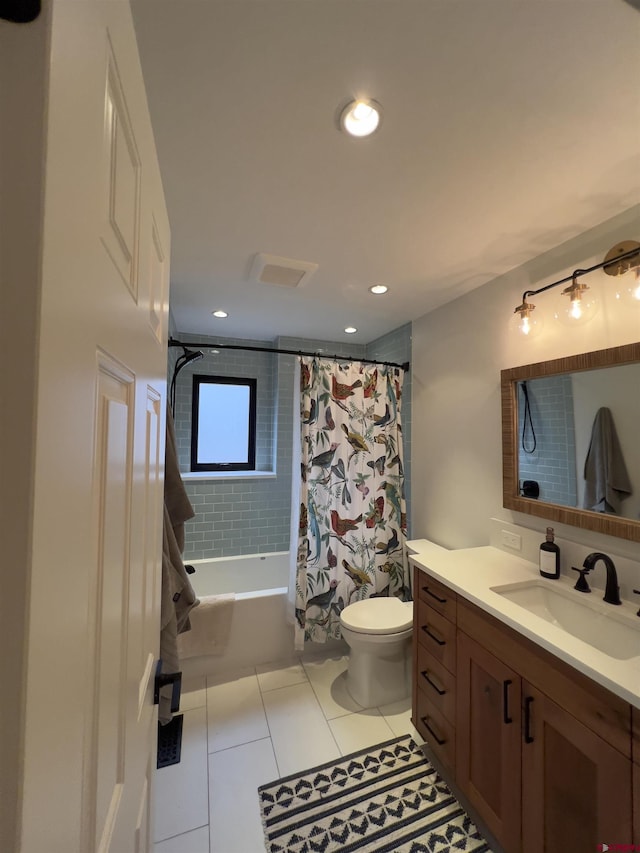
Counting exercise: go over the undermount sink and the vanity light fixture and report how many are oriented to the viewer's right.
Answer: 0

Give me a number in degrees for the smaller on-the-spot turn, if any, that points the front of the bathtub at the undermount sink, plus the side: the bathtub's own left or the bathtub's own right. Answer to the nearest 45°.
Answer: approximately 45° to the bathtub's own left

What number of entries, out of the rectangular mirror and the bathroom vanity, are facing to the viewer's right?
0

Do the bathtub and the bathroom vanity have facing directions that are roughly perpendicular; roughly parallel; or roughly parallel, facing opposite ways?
roughly perpendicular

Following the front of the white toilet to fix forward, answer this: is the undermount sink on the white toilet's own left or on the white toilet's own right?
on the white toilet's own left

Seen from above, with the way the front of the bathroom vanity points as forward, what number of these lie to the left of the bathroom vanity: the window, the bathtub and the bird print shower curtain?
0

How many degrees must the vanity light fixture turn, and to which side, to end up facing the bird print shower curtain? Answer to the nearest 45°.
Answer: approximately 45° to its right

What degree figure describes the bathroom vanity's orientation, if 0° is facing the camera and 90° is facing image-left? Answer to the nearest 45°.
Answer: approximately 45°

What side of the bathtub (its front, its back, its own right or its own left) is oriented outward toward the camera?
front

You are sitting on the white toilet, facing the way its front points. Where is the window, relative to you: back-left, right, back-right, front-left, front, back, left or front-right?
right

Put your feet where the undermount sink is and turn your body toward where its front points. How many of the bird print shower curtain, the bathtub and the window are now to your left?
0

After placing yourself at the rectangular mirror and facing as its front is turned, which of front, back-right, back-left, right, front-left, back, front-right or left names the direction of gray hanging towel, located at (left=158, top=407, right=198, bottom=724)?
front

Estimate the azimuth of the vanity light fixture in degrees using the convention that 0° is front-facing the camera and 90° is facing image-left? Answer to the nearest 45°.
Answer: approximately 45°

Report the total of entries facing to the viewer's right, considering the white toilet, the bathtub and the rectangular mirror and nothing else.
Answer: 0

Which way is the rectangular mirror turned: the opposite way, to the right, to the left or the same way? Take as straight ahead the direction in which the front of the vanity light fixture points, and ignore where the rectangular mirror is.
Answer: the same way

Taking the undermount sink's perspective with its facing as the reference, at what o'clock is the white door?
The white door is roughly at 11 o'clock from the undermount sink.

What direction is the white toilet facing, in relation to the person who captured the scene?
facing the viewer and to the left of the viewer

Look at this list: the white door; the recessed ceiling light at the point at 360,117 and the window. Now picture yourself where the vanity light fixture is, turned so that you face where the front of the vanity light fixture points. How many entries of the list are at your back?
0
